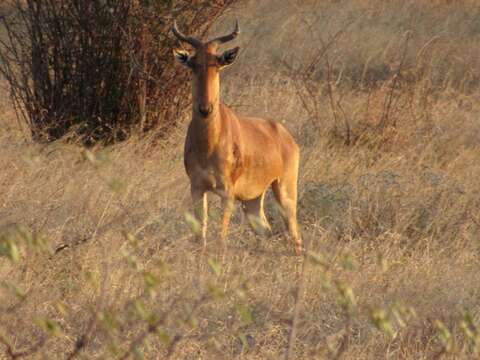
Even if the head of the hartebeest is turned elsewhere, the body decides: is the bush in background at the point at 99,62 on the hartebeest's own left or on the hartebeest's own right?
on the hartebeest's own right

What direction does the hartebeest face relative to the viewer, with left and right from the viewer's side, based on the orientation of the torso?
facing the viewer and to the left of the viewer
